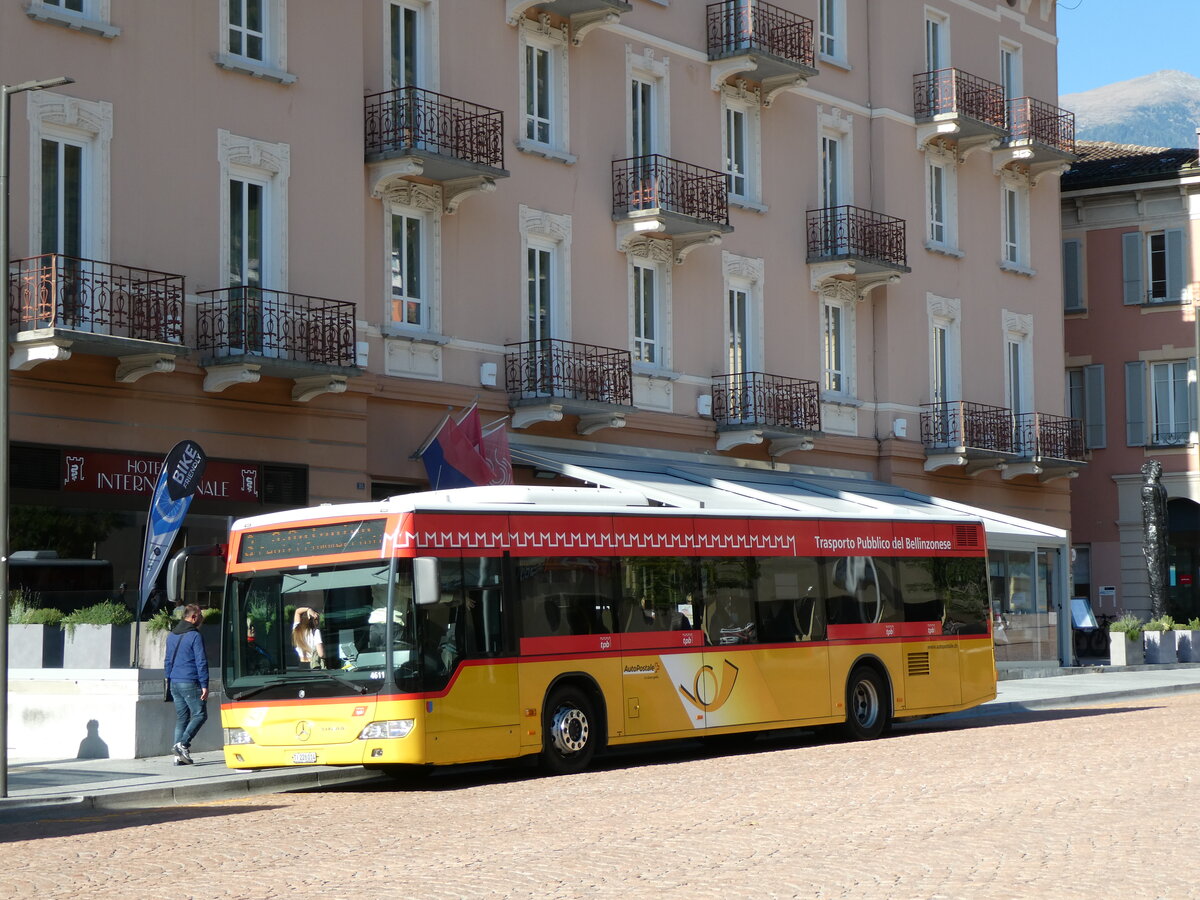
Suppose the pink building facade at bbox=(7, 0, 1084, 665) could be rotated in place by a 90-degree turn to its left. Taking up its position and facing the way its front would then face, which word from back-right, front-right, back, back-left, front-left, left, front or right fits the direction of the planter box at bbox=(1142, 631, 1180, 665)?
front

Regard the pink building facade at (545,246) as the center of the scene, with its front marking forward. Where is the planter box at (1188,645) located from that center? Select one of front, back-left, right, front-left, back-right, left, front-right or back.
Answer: left

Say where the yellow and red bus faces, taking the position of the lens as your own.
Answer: facing the viewer and to the left of the viewer

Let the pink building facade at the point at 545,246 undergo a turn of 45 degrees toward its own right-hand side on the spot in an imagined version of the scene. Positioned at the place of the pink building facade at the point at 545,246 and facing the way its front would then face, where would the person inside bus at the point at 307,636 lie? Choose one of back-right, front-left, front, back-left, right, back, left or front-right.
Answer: front

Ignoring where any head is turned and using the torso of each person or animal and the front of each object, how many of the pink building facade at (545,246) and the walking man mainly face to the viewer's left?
0

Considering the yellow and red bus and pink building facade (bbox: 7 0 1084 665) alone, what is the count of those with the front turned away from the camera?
0

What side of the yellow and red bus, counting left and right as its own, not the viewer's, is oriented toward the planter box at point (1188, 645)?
back

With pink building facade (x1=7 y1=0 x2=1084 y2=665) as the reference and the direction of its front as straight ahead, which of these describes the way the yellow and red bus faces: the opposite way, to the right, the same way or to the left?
to the right
